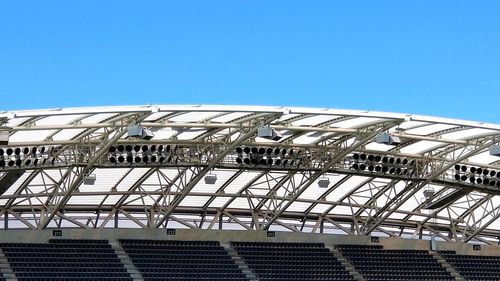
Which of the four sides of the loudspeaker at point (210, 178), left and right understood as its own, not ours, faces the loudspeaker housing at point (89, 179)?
right

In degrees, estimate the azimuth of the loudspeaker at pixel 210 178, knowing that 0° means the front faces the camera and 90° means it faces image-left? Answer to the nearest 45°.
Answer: approximately 0°
